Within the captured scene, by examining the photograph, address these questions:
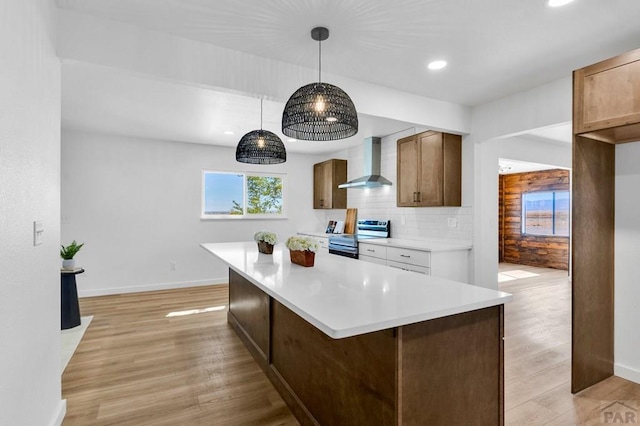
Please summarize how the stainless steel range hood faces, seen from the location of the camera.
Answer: facing the viewer and to the left of the viewer

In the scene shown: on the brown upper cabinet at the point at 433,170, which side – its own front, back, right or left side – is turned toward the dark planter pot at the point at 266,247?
front

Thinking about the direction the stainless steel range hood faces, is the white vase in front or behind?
in front

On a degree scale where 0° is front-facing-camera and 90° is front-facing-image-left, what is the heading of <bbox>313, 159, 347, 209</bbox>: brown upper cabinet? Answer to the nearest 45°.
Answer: approximately 45°

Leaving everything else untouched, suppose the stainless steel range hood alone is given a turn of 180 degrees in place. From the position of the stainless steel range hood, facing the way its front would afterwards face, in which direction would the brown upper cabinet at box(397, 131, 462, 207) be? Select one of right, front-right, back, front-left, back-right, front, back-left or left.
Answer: right

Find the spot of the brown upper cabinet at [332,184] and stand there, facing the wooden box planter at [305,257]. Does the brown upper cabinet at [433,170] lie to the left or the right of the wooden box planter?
left

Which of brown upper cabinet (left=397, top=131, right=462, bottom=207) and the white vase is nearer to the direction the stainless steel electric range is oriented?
the white vase

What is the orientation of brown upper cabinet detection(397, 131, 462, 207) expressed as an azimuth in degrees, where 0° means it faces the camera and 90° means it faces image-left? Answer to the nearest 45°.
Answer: approximately 45°

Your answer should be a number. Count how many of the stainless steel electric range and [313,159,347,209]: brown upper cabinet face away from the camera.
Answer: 0
